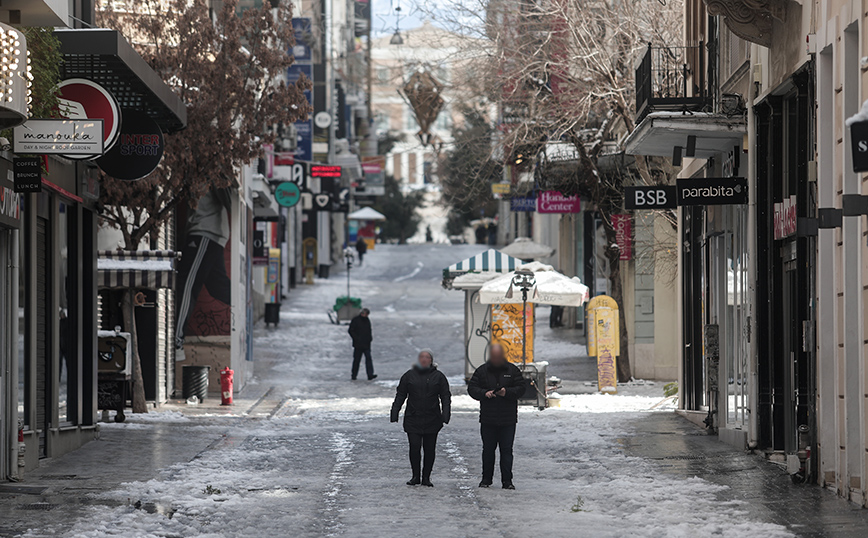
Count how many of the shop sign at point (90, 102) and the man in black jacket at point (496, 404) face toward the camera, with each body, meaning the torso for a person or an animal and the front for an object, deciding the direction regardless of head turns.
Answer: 2

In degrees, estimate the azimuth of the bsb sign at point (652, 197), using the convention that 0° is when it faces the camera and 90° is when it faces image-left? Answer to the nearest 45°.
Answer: approximately 0°

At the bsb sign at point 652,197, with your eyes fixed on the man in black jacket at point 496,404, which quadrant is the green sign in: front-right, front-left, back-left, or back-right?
back-right

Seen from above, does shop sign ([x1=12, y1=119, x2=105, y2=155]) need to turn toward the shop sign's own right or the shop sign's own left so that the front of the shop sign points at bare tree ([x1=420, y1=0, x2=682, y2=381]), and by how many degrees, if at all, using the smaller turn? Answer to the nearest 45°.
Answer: approximately 135° to the shop sign's own left

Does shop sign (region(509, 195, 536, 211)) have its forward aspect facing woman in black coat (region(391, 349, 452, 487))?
yes

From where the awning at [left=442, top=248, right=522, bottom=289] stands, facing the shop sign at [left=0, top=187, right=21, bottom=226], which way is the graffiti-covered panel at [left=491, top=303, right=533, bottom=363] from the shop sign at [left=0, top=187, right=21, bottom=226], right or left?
left
